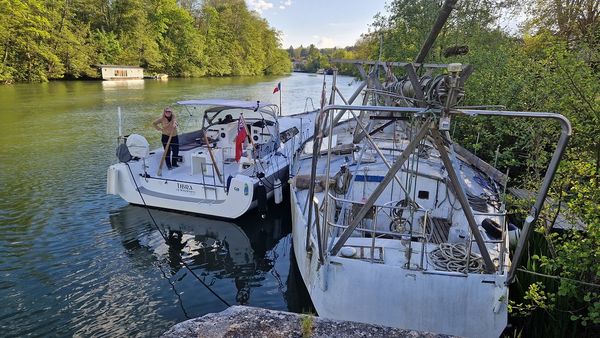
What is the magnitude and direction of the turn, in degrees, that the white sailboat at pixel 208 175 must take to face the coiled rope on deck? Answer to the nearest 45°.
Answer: approximately 90° to its right

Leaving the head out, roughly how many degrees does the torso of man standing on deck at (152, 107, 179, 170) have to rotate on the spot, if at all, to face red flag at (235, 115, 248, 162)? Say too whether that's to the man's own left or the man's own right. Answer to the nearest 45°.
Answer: approximately 90° to the man's own left

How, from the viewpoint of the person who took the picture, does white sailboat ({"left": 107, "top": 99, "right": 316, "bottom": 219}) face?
facing away from the viewer and to the right of the viewer

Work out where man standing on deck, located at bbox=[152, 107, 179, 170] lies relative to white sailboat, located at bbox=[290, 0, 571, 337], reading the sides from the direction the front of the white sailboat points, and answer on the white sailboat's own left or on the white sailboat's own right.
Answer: on the white sailboat's own left

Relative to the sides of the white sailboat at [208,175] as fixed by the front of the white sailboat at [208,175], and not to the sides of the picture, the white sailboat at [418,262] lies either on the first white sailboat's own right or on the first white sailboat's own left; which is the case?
on the first white sailboat's own right

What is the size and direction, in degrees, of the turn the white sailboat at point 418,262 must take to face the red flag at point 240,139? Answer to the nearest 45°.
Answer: approximately 45° to its left

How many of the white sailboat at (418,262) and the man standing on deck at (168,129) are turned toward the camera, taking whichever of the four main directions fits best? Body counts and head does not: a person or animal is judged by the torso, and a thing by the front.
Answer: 1

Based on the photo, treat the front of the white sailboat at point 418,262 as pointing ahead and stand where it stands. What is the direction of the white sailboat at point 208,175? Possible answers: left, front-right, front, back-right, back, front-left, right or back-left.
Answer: front-left

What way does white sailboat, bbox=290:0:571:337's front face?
away from the camera

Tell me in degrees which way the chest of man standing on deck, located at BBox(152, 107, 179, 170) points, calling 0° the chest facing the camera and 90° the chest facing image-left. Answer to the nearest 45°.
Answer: approximately 0°

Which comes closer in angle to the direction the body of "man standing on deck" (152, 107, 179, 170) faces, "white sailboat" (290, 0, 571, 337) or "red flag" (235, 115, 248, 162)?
the white sailboat
